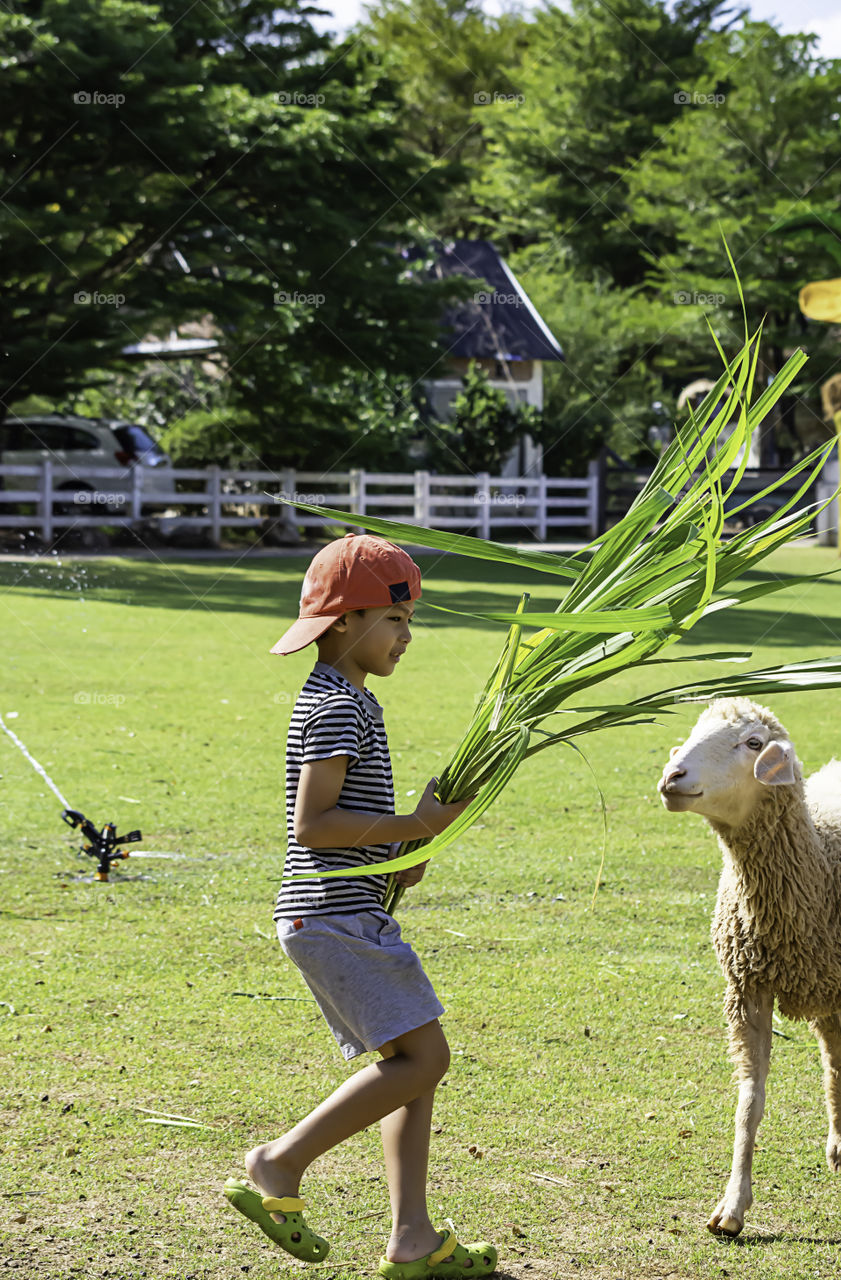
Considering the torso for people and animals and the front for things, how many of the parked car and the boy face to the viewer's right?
1

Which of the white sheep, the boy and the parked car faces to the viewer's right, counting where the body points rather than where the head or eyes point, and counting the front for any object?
the boy

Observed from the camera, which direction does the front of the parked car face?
facing away from the viewer and to the left of the viewer

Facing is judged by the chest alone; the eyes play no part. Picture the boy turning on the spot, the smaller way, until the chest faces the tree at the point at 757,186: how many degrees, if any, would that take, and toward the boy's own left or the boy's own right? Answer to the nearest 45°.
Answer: approximately 90° to the boy's own left

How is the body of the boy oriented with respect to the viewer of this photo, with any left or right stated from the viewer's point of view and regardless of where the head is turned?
facing to the right of the viewer

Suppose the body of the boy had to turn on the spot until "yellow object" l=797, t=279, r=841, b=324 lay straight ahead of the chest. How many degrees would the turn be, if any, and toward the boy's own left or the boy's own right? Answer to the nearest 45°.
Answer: approximately 45° to the boy's own left

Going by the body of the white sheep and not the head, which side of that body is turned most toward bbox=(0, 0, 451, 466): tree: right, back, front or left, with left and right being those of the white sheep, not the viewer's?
right

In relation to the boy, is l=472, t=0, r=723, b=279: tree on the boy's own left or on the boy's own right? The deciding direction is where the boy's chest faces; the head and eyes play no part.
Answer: on the boy's own left

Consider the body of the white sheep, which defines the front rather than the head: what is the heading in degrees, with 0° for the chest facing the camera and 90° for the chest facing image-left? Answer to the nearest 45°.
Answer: approximately 45°

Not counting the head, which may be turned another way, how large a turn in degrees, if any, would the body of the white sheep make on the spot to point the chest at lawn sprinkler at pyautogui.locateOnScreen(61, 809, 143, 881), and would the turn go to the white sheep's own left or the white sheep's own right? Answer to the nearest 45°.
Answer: approximately 90° to the white sheep's own right

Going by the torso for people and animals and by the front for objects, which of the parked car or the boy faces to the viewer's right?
the boy

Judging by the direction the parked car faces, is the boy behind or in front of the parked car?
behind

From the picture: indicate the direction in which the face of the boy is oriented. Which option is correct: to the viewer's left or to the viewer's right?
to the viewer's right
